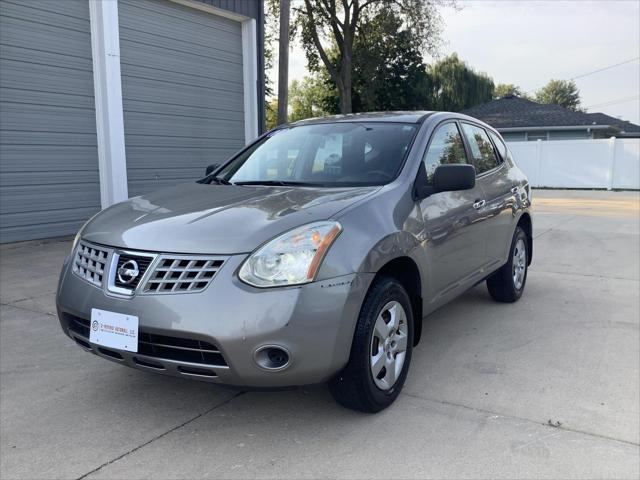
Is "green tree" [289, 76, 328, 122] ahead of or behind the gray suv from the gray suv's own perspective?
behind

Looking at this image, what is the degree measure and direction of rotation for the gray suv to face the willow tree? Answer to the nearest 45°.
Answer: approximately 135° to its right

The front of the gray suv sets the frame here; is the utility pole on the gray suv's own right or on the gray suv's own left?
on the gray suv's own right

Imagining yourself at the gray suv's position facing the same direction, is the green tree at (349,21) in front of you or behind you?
behind

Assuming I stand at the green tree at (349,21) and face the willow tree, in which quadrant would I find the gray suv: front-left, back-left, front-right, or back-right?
back-right

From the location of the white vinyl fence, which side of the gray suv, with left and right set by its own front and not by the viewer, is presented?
back

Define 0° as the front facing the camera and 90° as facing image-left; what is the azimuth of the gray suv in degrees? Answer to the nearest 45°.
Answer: approximately 45°

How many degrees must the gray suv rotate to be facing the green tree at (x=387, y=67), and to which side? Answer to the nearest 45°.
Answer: approximately 135° to its right
